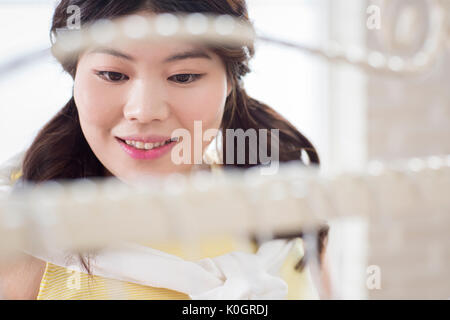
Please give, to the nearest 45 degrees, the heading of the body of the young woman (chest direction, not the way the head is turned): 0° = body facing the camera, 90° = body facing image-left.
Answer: approximately 0°
